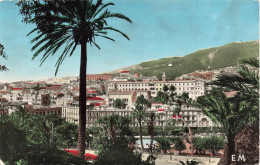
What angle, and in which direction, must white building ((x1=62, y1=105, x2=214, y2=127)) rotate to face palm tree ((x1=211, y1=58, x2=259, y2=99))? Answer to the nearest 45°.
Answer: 0° — it already faces it

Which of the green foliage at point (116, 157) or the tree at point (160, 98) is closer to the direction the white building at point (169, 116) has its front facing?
the green foliage

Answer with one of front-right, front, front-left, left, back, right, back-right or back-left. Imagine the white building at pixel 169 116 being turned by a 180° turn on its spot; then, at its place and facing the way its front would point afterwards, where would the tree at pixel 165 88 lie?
front

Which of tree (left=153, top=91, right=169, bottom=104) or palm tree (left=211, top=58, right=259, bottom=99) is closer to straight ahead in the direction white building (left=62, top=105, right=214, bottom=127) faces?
the palm tree

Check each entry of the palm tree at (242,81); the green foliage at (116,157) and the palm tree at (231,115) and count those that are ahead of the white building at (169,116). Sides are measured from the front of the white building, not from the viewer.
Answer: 3

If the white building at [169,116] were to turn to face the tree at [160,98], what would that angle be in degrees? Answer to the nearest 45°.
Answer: approximately 180°

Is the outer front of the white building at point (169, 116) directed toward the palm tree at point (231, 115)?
yes

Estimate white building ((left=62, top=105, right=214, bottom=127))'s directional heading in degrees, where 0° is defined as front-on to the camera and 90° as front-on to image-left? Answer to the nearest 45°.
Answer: approximately 0°
